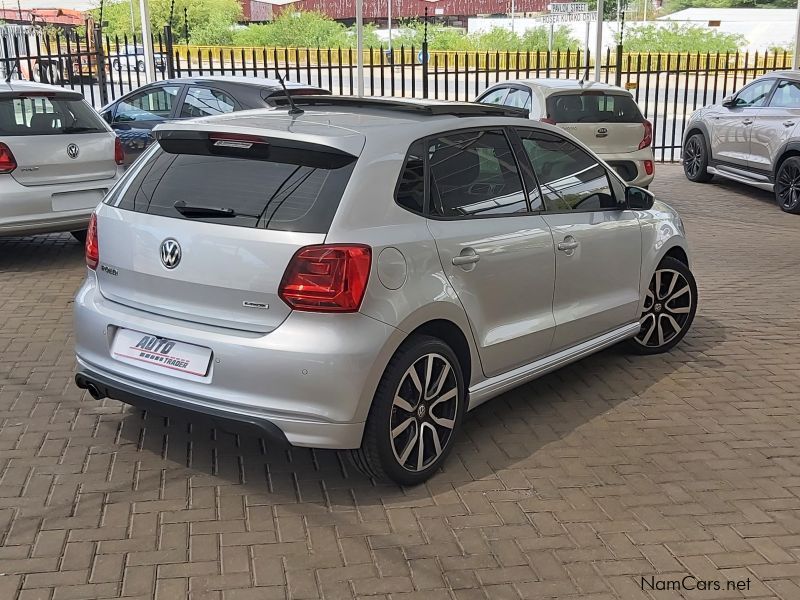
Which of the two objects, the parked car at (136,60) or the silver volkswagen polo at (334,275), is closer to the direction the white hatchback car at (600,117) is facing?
the parked car

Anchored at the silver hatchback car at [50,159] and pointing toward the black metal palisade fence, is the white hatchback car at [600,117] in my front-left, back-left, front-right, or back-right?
front-right

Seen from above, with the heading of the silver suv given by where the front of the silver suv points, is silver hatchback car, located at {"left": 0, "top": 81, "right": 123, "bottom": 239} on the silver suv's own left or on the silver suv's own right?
on the silver suv's own left

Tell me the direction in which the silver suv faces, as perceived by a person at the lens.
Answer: facing away from the viewer and to the left of the viewer

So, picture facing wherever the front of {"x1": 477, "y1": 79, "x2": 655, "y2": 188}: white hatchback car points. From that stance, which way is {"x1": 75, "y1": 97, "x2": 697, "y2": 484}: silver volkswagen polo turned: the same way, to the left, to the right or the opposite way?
to the right

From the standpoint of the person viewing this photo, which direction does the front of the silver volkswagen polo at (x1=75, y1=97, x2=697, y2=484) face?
facing away from the viewer and to the right of the viewer

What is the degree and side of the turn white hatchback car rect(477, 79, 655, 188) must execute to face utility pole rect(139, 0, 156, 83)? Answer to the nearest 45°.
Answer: approximately 45° to its left

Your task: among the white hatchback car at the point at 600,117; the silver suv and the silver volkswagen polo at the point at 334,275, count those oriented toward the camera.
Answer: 0

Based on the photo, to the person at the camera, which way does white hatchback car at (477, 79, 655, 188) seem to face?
facing away from the viewer and to the left of the viewer

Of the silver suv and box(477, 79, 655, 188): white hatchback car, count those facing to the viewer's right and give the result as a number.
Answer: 0

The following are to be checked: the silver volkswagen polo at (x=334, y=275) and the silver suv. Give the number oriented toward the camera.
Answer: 0

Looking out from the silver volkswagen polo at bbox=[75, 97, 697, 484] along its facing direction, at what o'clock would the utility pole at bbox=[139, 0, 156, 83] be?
The utility pole is roughly at 10 o'clock from the silver volkswagen polo.

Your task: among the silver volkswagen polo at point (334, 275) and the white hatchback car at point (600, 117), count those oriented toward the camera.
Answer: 0

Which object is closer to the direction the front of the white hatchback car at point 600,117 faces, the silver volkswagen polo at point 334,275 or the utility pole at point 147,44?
the utility pole
